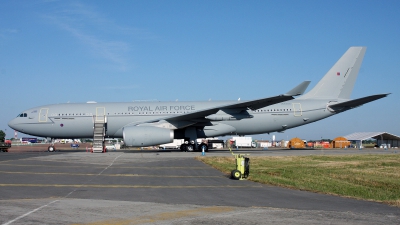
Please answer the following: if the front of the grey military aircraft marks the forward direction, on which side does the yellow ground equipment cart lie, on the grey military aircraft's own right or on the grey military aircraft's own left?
on the grey military aircraft's own left

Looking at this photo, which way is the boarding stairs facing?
toward the camera

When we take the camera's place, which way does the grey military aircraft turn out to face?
facing to the left of the viewer

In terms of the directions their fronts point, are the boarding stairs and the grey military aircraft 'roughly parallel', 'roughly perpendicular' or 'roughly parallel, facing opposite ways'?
roughly perpendicular
